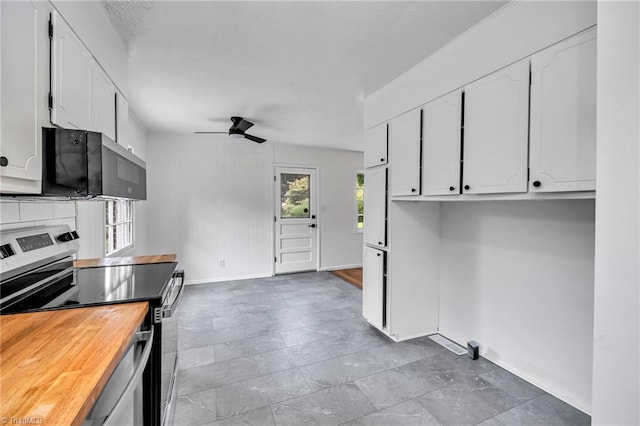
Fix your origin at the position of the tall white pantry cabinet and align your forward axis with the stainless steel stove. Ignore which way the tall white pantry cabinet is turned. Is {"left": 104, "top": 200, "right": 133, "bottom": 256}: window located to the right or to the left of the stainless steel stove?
right

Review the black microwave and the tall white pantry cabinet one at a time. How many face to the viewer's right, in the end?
1

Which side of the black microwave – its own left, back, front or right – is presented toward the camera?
right

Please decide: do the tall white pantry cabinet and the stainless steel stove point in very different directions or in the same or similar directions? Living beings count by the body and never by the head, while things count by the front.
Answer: very different directions

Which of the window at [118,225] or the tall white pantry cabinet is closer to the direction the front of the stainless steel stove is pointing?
the tall white pantry cabinet

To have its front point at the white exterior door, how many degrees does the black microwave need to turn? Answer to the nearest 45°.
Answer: approximately 45° to its left

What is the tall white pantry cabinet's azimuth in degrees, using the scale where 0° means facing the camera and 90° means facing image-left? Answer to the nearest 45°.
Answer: approximately 45°

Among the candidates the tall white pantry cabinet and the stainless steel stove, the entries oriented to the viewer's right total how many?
1

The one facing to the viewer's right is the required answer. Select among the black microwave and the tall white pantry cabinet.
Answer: the black microwave

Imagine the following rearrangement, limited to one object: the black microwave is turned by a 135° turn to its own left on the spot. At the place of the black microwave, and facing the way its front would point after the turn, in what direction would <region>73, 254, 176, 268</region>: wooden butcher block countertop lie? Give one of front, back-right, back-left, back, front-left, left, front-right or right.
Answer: front-right

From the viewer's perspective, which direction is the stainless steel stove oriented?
to the viewer's right

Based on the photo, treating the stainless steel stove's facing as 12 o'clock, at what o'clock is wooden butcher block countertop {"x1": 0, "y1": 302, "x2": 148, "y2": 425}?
The wooden butcher block countertop is roughly at 3 o'clock from the stainless steel stove.

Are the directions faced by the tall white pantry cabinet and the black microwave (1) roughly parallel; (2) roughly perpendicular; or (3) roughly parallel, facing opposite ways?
roughly parallel, facing opposite ways

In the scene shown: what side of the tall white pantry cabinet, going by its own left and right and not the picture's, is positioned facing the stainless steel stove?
front

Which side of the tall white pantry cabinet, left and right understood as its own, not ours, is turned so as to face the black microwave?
front

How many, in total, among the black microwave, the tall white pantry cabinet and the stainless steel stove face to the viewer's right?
2
